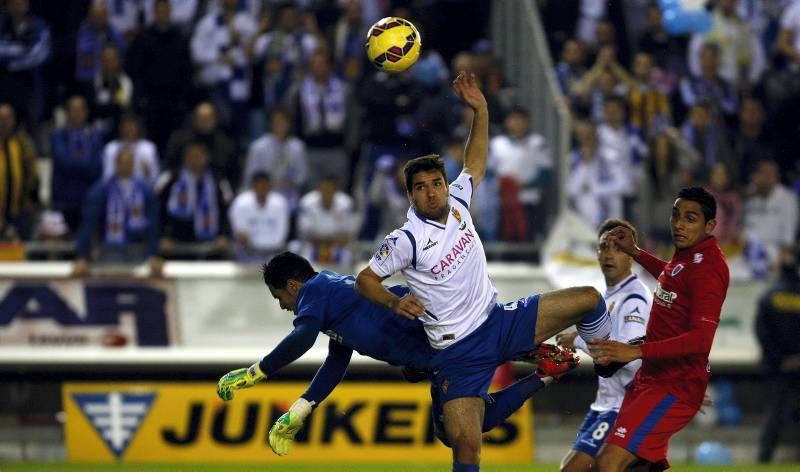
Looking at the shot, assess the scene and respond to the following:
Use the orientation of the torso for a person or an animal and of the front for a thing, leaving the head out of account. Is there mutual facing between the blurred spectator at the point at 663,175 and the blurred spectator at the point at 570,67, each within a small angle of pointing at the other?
no

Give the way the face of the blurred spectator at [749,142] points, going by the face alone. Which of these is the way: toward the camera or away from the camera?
toward the camera

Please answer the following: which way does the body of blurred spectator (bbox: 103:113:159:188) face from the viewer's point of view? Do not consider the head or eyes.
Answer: toward the camera

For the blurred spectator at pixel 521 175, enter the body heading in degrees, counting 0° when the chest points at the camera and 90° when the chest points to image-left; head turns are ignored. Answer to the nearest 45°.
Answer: approximately 0°

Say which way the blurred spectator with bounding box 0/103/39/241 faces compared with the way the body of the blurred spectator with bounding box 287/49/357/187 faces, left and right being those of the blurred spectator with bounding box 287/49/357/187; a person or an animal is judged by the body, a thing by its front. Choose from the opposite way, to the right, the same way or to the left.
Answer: the same way

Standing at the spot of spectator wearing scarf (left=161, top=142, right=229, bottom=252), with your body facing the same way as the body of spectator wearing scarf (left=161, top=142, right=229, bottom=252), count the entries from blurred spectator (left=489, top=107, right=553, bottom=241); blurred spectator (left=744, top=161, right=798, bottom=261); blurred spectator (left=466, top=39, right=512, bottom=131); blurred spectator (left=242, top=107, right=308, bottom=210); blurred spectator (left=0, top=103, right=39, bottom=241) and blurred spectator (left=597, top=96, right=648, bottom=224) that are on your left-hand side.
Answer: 5

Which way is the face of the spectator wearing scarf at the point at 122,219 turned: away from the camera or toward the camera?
toward the camera

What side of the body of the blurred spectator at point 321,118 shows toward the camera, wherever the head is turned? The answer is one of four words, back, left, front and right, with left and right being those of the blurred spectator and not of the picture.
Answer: front

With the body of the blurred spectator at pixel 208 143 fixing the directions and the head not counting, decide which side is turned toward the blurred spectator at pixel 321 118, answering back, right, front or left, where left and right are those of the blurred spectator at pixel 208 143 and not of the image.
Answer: left

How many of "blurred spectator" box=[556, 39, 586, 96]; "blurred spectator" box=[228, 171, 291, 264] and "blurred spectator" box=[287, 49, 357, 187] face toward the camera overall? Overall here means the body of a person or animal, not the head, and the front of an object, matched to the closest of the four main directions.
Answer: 3

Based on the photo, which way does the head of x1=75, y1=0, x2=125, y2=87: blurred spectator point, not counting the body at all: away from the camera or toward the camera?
toward the camera

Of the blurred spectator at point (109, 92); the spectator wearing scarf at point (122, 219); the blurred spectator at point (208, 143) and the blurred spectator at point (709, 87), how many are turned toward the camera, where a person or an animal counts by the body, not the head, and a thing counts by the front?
4

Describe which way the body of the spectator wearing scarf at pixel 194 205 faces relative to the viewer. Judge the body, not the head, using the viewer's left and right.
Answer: facing the viewer

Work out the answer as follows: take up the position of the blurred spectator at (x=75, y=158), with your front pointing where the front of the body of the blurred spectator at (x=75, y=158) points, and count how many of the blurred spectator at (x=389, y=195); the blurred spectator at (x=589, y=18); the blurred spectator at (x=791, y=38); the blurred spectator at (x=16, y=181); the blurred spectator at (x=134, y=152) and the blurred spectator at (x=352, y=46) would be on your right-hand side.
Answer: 1

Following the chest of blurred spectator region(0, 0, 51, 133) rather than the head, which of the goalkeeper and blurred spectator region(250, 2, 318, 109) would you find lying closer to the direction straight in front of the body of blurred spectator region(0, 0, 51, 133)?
the goalkeeper
